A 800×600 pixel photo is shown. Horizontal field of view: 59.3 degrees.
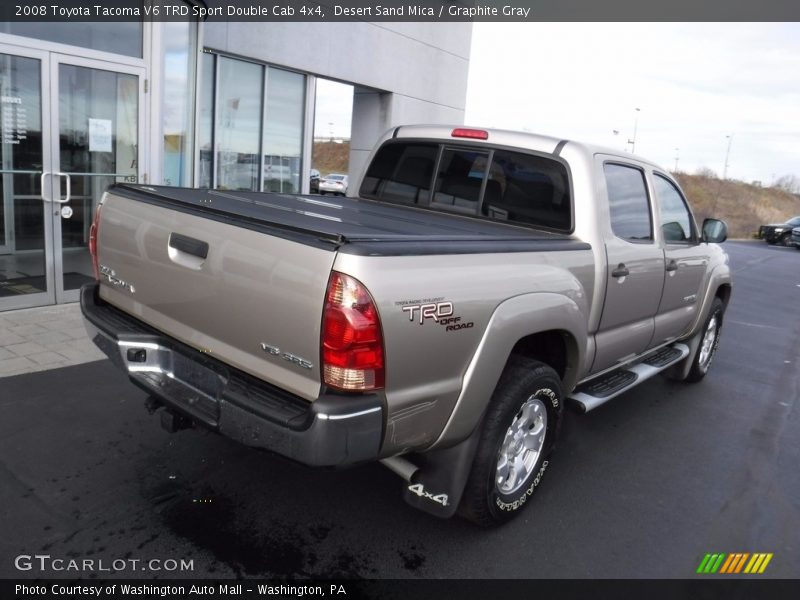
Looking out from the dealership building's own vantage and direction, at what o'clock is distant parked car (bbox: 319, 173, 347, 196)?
The distant parked car is roughly at 8 o'clock from the dealership building.

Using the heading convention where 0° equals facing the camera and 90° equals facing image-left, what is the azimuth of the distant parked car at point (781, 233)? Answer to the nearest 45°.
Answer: approximately 45°

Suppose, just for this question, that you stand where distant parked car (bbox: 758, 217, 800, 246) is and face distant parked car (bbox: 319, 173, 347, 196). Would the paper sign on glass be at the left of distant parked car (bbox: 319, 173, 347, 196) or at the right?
left

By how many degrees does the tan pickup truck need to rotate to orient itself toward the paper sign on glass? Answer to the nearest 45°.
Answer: approximately 90° to its left

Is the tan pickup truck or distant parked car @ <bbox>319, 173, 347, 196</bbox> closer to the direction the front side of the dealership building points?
the tan pickup truck

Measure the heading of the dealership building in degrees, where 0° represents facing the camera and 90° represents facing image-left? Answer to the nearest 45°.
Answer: approximately 315°

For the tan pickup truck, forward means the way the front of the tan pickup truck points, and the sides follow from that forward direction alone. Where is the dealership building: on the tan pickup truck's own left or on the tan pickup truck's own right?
on the tan pickup truck's own left

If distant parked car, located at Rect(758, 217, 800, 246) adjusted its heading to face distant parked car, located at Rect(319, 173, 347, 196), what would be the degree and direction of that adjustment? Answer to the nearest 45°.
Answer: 0° — it already faces it

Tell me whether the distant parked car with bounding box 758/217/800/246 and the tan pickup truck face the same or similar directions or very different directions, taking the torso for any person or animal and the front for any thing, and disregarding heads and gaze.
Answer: very different directions

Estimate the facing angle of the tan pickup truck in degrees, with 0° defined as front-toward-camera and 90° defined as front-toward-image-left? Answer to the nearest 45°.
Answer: approximately 225°

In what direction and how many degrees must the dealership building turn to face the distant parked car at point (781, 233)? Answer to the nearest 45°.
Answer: approximately 90° to its left
